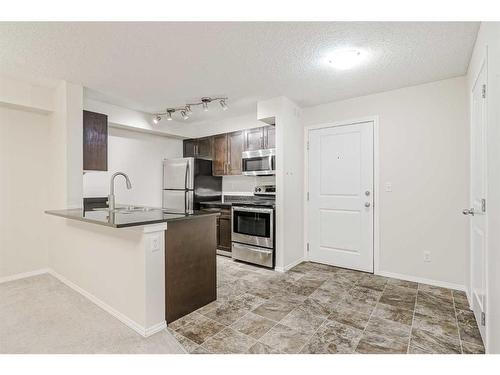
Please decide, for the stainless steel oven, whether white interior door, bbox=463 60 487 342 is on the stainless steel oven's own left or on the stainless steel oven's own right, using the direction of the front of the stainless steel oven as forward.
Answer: on the stainless steel oven's own left

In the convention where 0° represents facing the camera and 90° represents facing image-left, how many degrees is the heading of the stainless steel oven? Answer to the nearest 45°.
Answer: approximately 45°

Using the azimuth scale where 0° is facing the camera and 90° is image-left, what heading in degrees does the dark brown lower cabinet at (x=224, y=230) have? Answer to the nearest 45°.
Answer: approximately 45°

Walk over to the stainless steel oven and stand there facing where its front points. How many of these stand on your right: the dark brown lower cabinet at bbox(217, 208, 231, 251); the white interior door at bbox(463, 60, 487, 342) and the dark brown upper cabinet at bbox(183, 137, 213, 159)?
2

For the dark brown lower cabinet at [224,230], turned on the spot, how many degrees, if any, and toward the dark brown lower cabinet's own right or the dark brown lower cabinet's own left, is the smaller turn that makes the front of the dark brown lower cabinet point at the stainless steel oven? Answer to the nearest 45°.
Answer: approximately 90° to the dark brown lower cabinet's own left

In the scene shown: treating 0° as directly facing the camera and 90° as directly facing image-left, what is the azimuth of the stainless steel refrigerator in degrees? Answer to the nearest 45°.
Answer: approximately 45°

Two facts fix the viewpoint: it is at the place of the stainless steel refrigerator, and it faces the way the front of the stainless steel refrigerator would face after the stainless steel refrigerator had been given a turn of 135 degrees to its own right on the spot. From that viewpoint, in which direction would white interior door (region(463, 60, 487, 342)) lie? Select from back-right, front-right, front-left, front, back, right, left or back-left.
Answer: back-right

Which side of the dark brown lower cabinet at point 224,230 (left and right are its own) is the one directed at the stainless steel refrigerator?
right

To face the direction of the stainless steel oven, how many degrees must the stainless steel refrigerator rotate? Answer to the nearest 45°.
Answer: approximately 90° to its left

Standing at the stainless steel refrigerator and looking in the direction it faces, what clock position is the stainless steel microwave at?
The stainless steel microwave is roughly at 9 o'clock from the stainless steel refrigerator.
